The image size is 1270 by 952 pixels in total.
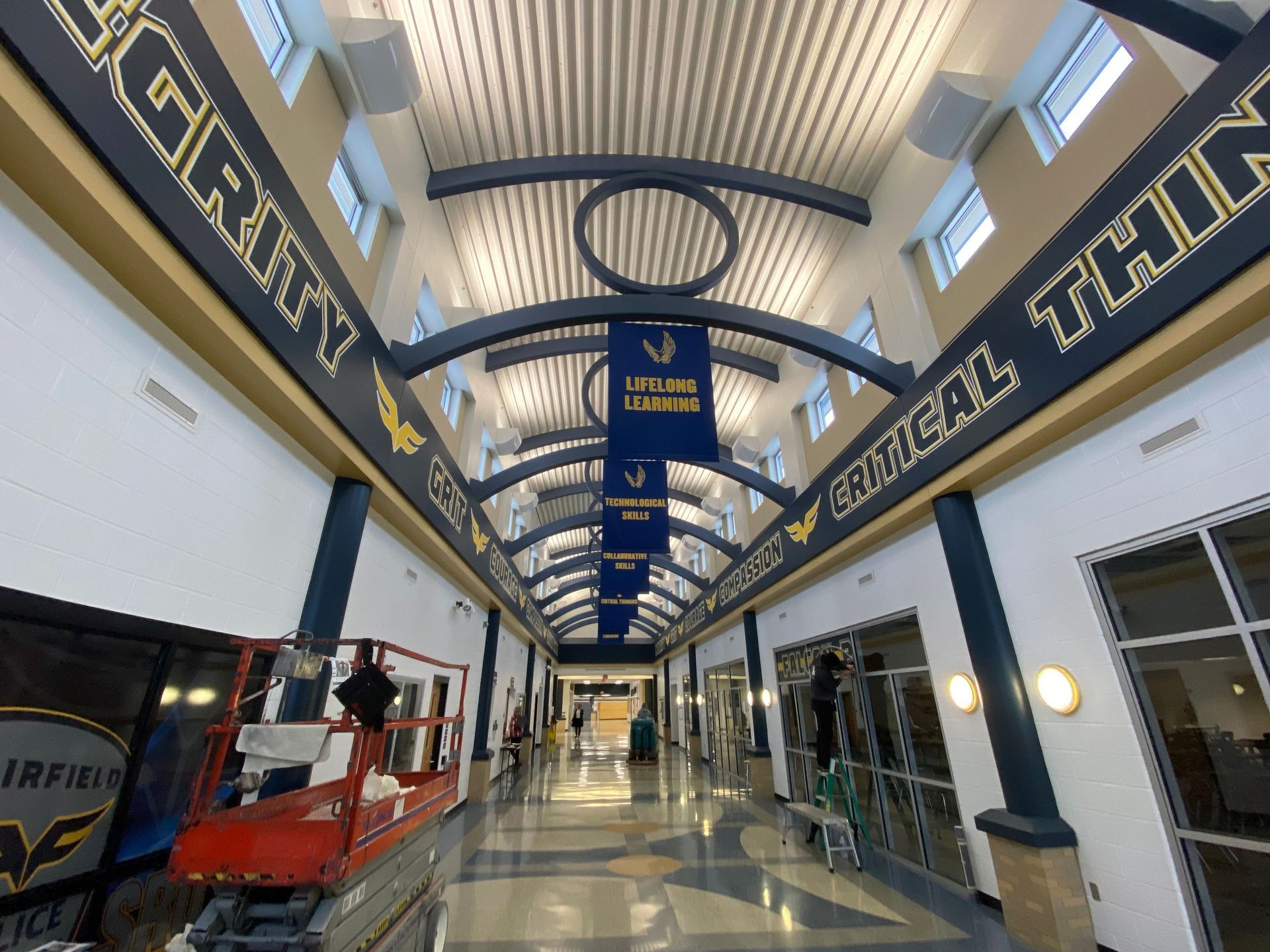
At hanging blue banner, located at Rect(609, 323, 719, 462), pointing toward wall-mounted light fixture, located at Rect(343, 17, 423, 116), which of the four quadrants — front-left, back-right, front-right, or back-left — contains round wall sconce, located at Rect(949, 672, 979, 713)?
back-left

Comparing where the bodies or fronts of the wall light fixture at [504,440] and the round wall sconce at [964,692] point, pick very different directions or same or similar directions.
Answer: very different directions

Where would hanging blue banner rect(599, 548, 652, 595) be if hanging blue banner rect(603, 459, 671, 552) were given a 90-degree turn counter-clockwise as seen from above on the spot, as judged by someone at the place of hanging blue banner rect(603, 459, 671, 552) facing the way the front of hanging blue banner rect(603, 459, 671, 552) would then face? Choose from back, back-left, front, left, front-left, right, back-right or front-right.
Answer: left

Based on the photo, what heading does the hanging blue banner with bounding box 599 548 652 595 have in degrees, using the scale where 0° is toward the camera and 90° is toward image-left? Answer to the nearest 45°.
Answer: approximately 0°

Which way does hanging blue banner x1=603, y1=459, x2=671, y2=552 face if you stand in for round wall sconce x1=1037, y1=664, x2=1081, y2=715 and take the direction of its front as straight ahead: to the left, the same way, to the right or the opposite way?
to the left

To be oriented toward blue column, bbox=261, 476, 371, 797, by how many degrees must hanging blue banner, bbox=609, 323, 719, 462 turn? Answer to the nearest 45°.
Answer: approximately 90° to its right

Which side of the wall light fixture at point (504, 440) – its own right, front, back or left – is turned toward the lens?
right

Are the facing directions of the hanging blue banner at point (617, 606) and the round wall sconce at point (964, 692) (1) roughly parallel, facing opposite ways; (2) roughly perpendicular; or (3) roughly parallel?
roughly perpendicular

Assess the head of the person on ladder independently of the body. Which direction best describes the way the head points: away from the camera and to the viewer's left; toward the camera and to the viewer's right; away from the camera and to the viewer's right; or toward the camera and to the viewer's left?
away from the camera and to the viewer's right

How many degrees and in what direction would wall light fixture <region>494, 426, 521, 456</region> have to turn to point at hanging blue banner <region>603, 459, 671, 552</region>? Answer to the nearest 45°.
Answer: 0° — it already faces it

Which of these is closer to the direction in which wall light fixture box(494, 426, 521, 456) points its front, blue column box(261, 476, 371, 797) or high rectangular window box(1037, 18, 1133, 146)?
the high rectangular window
